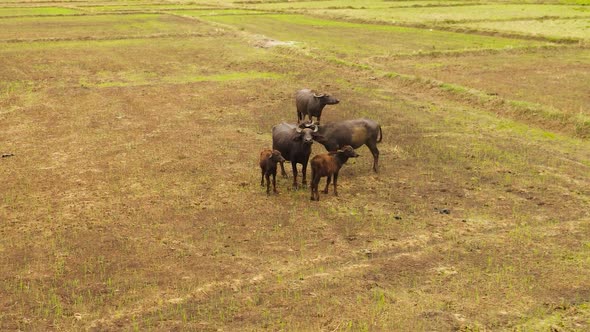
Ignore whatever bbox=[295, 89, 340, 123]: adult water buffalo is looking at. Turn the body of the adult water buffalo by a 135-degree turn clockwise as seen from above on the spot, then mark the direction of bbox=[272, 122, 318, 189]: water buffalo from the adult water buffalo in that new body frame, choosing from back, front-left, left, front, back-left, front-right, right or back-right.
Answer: left

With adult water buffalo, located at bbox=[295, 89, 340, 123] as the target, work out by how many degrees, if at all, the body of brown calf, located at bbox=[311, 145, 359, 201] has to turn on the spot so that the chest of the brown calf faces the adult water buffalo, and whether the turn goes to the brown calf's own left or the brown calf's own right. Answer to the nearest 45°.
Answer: approximately 45° to the brown calf's own left

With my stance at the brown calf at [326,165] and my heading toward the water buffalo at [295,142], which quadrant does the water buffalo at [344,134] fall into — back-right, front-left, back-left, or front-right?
front-right

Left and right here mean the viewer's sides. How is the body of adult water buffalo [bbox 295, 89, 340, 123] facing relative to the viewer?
facing the viewer and to the right of the viewer

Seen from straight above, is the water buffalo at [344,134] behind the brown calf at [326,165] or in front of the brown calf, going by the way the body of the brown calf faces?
in front

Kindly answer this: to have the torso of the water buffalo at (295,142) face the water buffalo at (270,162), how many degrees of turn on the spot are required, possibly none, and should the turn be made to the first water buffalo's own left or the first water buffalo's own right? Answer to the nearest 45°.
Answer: approximately 90° to the first water buffalo's own right

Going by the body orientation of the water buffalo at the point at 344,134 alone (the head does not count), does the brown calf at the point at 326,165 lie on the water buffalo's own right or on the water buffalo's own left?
on the water buffalo's own left

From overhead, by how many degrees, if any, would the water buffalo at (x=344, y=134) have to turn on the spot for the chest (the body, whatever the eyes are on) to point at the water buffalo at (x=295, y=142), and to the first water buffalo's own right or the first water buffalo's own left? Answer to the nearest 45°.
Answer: approximately 45° to the first water buffalo's own left

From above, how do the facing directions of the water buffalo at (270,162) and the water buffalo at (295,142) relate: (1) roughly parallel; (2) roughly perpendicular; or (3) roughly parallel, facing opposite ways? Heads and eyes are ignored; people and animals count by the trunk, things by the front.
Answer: roughly parallel

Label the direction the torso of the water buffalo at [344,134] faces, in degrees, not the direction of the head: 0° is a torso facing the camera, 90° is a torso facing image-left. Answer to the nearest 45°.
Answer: approximately 90°

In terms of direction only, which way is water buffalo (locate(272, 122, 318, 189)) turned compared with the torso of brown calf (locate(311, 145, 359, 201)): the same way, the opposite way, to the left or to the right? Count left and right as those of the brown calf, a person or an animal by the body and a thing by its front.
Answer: to the right

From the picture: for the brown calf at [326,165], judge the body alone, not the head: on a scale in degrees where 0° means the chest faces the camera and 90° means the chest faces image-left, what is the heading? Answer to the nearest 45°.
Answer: approximately 225°

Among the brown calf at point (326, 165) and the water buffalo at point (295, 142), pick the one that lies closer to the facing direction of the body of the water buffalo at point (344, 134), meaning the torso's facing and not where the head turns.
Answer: the water buffalo

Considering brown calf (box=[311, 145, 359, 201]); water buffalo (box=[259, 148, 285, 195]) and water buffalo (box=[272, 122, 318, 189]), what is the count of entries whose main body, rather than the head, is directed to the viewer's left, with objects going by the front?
0

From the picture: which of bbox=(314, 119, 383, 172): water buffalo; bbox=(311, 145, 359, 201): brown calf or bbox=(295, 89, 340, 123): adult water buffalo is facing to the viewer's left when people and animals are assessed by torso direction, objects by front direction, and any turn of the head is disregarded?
the water buffalo
